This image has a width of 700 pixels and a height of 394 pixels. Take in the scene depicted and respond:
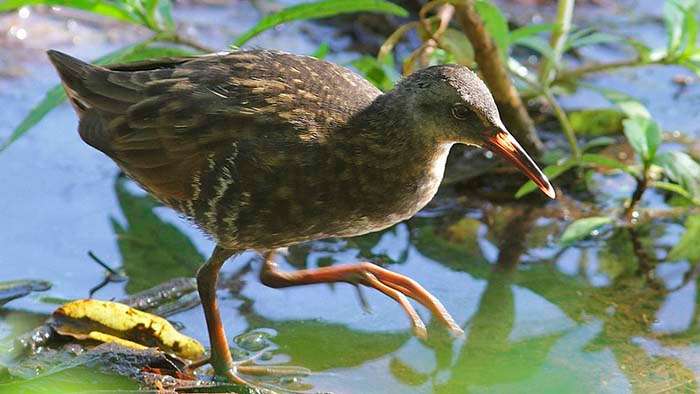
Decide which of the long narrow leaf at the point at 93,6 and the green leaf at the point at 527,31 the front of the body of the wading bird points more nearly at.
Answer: the green leaf

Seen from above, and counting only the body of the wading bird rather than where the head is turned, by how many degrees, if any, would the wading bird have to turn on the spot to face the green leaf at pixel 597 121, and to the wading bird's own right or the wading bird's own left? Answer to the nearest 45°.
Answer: approximately 45° to the wading bird's own left

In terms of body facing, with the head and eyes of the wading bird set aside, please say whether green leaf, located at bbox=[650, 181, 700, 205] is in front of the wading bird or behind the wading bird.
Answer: in front

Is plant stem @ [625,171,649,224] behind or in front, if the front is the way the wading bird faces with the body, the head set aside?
in front

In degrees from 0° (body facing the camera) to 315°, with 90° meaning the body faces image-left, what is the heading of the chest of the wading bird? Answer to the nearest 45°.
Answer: approximately 270°

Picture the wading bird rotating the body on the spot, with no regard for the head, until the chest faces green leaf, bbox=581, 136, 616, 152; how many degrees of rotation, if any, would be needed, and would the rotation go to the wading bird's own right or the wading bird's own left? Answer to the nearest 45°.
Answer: approximately 45° to the wading bird's own left

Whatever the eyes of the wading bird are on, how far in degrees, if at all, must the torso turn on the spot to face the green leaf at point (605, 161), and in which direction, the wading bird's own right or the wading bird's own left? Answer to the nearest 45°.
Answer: approximately 45° to the wading bird's own left

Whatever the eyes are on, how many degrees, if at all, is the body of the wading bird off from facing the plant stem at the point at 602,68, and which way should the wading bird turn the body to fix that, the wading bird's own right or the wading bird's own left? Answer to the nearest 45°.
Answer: approximately 45° to the wading bird's own left
